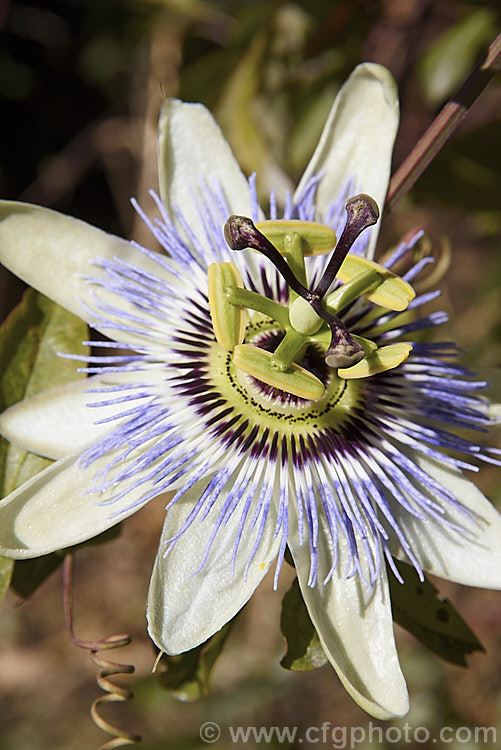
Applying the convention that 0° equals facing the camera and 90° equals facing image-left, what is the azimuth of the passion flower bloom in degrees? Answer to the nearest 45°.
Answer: approximately 0°

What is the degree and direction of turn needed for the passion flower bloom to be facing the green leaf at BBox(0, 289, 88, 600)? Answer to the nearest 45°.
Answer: approximately 90° to its right

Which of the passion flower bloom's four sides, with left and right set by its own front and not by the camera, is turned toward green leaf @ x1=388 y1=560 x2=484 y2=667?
left
